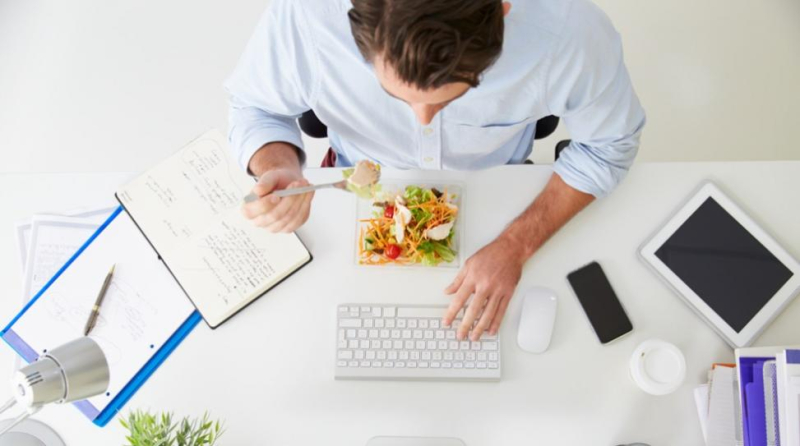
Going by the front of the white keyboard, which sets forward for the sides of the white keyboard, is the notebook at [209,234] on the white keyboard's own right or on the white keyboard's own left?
on the white keyboard's own left

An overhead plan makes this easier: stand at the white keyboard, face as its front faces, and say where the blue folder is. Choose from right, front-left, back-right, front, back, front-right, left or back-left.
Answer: left

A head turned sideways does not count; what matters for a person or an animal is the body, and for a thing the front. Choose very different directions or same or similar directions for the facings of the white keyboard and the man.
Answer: very different directions

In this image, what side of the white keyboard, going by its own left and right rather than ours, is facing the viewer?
back

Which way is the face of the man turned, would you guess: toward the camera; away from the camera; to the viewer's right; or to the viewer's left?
toward the camera

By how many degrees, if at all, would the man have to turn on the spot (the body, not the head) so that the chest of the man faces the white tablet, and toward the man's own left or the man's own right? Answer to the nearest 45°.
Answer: approximately 90° to the man's own left

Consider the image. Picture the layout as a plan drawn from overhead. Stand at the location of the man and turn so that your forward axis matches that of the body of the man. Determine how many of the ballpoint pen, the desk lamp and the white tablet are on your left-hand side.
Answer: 1

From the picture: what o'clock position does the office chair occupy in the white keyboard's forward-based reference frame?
The office chair is roughly at 11 o'clock from the white keyboard.

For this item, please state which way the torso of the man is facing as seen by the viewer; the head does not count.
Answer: toward the camera

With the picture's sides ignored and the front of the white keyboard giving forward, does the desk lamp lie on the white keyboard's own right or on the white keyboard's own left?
on the white keyboard's own left

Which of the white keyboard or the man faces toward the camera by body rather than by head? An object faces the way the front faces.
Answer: the man

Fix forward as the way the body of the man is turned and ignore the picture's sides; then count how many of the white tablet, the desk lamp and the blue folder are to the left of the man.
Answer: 1

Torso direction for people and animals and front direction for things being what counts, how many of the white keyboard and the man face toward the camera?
1
